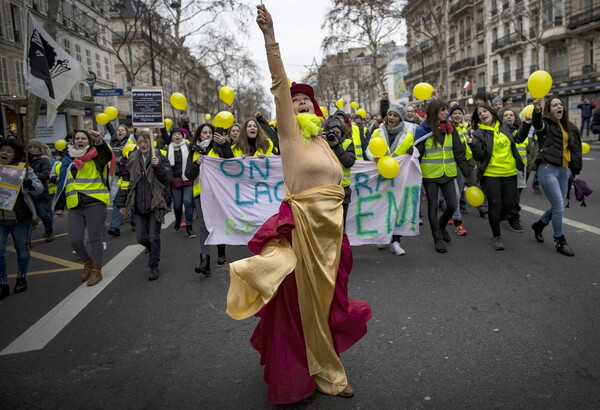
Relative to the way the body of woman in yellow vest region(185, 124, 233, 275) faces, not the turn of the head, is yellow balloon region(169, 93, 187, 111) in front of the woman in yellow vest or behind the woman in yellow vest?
behind

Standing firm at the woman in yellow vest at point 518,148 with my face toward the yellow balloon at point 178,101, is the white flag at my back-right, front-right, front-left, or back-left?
front-left

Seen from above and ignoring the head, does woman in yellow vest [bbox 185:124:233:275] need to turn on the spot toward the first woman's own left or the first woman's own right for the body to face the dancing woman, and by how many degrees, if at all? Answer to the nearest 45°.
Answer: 0° — they already face them

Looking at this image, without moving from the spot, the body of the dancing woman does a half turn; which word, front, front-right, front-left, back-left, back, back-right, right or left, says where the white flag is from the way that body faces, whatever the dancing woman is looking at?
front

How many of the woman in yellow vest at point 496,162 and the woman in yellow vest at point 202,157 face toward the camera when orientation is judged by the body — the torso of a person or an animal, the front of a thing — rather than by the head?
2

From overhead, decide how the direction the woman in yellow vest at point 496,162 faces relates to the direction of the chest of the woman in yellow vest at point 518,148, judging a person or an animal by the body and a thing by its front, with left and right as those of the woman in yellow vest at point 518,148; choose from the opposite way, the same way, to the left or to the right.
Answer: the same way

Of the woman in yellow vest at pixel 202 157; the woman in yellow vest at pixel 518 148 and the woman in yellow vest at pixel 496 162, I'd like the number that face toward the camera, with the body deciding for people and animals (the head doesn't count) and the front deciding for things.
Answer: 3

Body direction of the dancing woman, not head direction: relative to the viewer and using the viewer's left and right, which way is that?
facing the viewer and to the right of the viewer

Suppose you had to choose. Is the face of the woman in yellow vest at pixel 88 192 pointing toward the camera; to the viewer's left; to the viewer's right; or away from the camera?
toward the camera

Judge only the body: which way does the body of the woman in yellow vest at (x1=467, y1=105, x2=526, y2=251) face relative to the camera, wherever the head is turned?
toward the camera

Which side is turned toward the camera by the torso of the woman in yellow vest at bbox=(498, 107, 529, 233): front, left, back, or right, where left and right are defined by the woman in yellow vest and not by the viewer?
front

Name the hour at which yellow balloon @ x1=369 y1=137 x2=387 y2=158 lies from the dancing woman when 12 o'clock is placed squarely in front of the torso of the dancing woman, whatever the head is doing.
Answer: The yellow balloon is roughly at 8 o'clock from the dancing woman.

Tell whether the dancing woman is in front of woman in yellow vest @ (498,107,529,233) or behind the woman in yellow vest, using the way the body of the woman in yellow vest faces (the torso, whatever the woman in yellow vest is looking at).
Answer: in front
